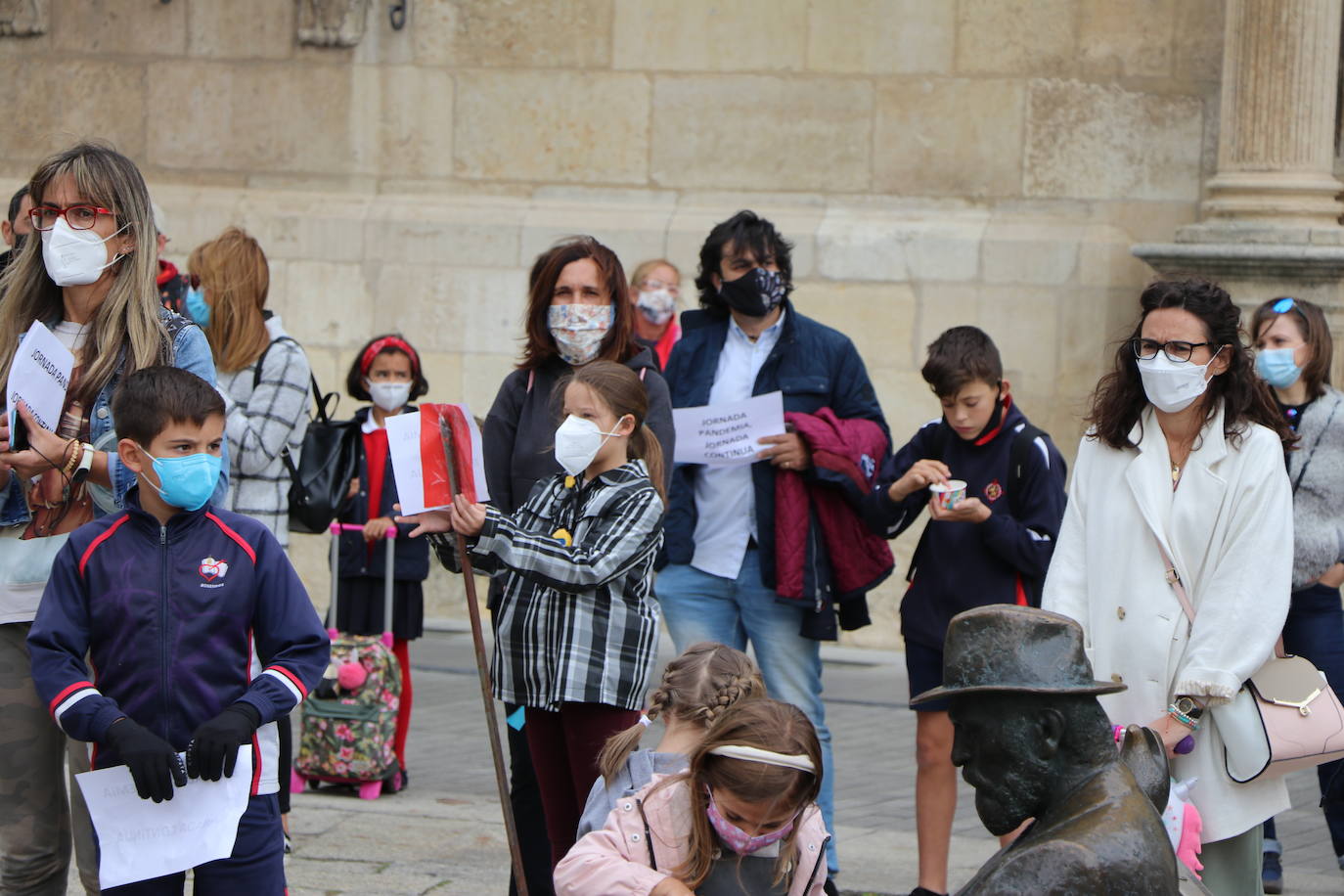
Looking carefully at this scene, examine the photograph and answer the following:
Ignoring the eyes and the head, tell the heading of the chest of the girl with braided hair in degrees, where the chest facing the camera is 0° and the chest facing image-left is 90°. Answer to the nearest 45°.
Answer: approximately 225°

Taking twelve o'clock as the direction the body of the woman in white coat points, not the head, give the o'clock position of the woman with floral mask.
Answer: The woman with floral mask is roughly at 2 o'clock from the woman in white coat.

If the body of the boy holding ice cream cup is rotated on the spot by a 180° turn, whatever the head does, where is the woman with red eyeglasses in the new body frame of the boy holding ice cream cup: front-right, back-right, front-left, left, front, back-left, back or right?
back

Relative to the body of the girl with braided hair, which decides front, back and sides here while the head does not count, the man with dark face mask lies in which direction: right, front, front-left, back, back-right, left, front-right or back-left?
front-left

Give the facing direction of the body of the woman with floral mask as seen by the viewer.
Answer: toward the camera

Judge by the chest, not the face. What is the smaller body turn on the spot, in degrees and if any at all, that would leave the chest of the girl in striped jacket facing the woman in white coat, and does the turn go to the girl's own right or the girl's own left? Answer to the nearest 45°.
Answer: approximately 135° to the girl's own left

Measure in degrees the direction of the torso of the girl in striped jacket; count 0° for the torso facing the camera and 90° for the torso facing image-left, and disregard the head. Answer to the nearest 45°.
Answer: approximately 45°

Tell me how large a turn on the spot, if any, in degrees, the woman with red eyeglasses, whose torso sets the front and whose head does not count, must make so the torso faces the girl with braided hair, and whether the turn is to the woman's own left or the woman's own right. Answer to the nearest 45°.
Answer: approximately 90° to the woman's own left

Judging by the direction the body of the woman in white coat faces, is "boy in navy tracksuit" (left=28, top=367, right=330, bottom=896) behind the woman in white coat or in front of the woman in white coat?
in front

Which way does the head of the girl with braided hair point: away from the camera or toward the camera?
away from the camera

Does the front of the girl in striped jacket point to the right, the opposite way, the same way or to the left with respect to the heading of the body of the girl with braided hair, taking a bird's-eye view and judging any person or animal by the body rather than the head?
the opposite way

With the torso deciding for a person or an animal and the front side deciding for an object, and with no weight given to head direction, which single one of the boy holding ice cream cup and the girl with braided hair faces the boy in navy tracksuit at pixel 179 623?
the boy holding ice cream cup

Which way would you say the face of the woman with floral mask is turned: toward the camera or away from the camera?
toward the camera

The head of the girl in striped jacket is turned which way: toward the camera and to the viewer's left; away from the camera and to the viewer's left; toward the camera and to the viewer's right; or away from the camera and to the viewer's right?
toward the camera and to the viewer's left

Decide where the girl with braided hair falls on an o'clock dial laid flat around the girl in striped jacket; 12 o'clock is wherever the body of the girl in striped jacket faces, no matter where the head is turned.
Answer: The girl with braided hair is roughly at 10 o'clock from the girl in striped jacket.

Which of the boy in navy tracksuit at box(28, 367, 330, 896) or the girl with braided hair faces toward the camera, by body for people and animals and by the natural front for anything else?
the boy in navy tracksuit

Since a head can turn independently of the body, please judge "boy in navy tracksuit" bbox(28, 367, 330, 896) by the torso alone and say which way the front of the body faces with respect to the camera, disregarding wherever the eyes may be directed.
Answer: toward the camera

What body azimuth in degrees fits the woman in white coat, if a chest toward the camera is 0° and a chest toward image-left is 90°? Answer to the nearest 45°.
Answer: approximately 45°

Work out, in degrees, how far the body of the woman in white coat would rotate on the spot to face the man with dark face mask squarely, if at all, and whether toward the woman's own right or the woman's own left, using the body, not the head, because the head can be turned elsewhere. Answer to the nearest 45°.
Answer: approximately 90° to the woman's own right
